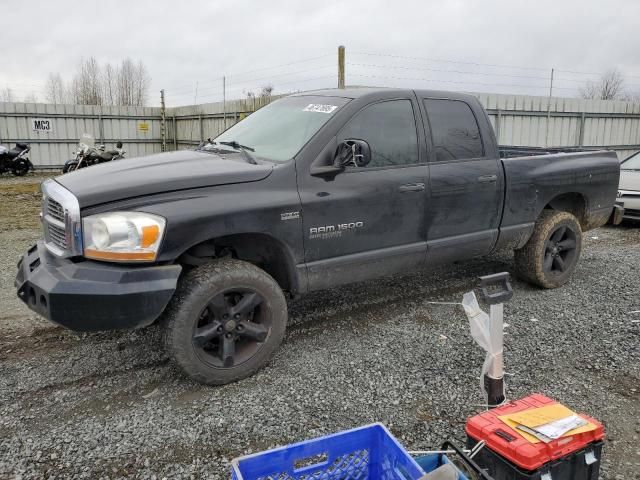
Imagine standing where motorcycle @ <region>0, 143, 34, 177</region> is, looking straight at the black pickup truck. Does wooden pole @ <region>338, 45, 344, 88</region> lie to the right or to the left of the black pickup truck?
left

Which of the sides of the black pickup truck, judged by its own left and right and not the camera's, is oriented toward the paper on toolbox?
left

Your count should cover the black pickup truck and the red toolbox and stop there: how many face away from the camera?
0

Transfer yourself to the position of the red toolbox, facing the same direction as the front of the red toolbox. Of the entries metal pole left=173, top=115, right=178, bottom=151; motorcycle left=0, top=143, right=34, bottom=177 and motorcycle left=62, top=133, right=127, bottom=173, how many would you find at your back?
3

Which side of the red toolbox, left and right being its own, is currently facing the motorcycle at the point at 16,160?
back

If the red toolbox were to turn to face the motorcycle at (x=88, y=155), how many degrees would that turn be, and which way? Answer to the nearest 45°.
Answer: approximately 180°

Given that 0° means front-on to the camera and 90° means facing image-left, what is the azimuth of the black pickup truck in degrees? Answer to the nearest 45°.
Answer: approximately 45°

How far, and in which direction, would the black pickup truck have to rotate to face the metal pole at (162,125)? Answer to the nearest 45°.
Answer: approximately 135° to its right

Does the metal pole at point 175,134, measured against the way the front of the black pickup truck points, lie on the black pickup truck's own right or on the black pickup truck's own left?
on the black pickup truck's own right

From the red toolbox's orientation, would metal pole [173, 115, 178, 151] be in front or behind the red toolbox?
behind
